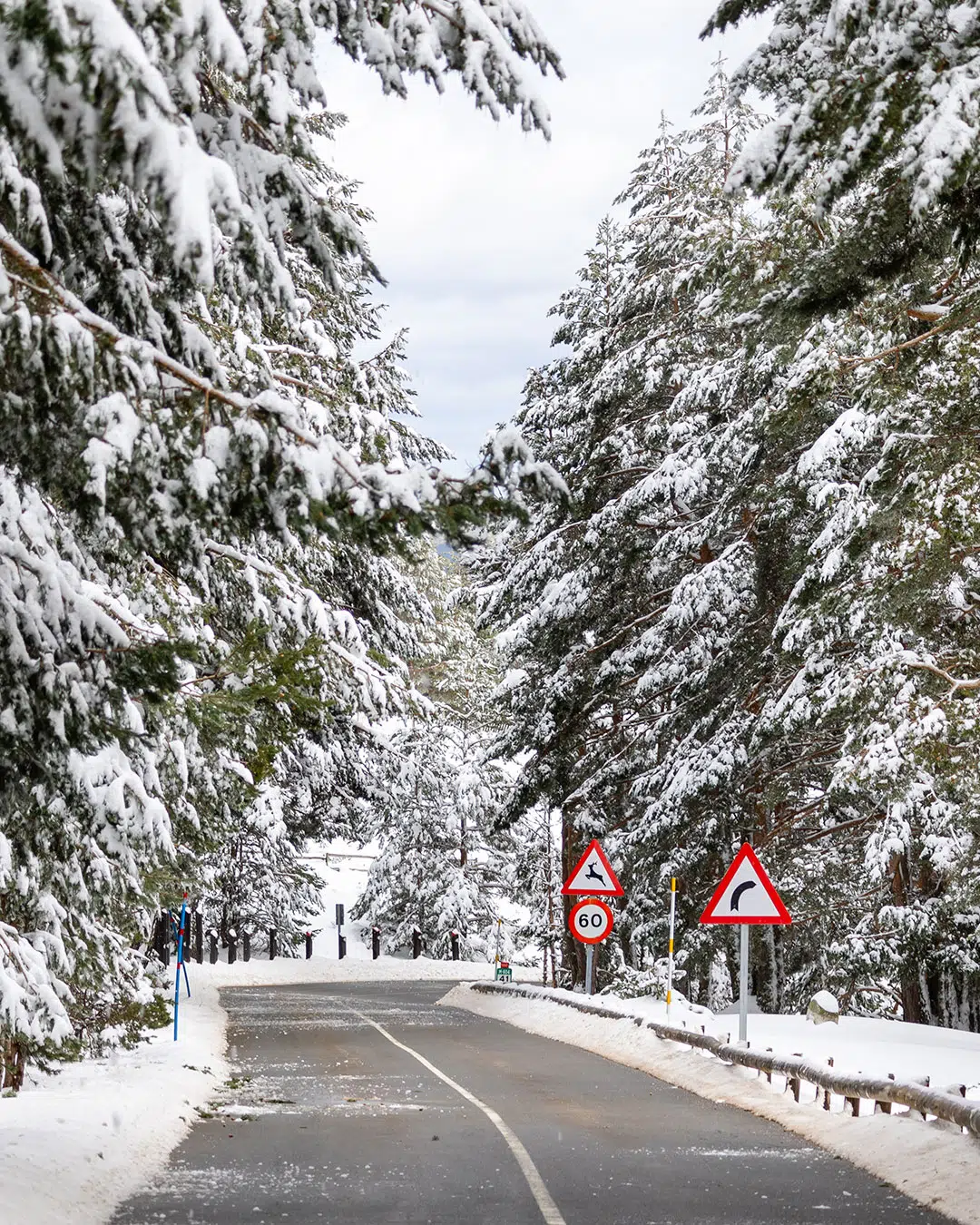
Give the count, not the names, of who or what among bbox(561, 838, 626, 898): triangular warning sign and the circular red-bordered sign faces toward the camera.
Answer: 2

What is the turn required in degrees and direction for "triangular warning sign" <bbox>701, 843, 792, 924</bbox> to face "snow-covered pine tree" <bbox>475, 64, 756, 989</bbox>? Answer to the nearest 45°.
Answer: approximately 180°

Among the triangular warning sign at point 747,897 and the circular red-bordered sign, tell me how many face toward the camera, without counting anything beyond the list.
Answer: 2

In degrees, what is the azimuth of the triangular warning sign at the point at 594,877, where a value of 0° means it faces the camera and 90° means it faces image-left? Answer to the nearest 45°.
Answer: approximately 0°

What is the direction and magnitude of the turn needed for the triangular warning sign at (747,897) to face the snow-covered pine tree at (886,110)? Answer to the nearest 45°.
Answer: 0° — it already faces it
